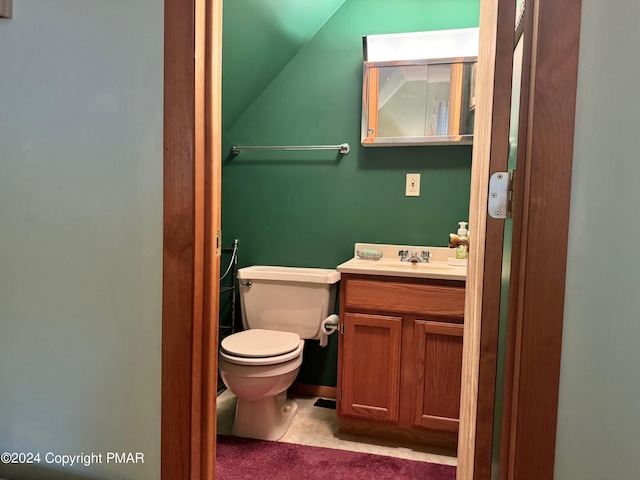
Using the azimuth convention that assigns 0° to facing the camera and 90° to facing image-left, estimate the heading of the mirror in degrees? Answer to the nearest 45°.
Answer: approximately 0°
